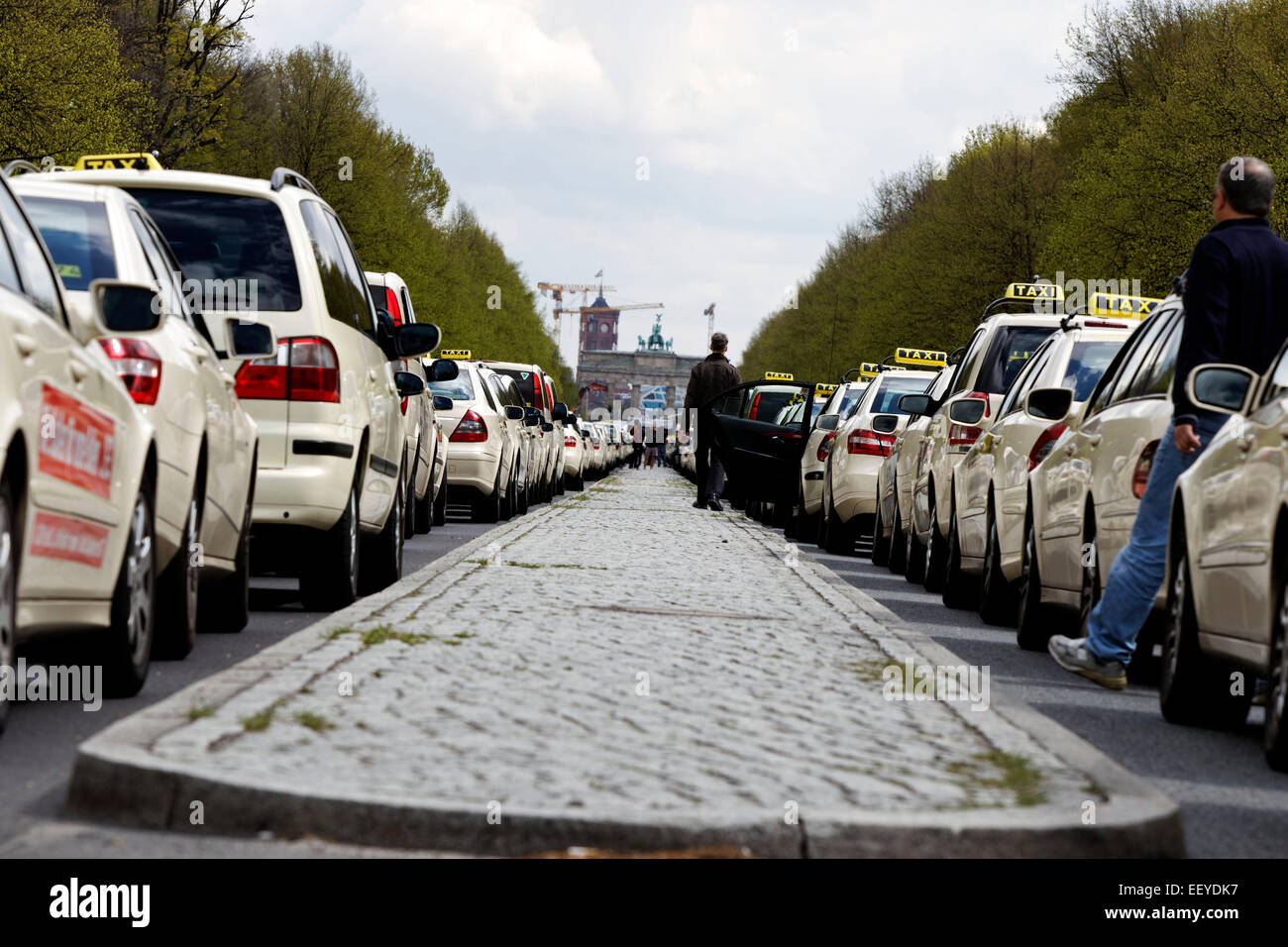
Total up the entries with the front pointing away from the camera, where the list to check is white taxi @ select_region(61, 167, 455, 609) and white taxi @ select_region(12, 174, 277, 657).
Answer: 2

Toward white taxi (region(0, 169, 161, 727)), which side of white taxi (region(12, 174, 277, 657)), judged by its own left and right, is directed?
back

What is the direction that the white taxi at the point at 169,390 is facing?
away from the camera

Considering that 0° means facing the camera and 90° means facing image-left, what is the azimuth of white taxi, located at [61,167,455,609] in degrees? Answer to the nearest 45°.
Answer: approximately 180°

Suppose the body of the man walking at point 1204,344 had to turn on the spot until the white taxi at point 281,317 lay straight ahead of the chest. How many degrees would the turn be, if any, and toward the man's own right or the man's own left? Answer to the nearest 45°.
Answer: approximately 45° to the man's own left

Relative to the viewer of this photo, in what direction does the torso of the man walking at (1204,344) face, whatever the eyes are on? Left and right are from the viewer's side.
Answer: facing away from the viewer and to the left of the viewer

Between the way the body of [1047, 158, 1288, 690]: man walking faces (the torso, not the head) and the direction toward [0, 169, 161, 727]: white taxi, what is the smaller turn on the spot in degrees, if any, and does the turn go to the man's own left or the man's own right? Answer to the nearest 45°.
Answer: approximately 90° to the man's own left

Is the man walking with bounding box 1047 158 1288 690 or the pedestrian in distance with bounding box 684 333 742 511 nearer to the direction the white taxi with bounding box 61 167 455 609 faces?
the pedestrian in distance
